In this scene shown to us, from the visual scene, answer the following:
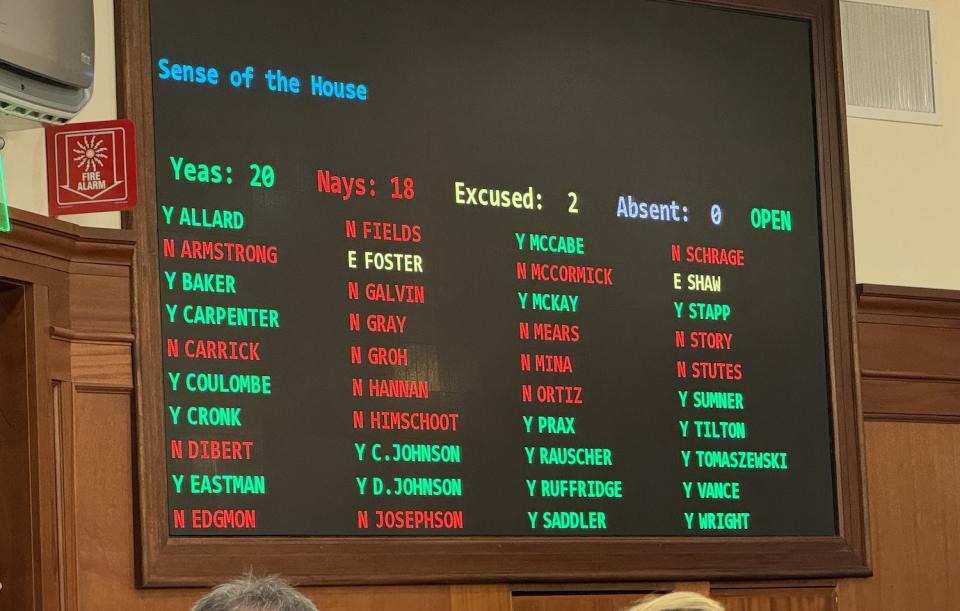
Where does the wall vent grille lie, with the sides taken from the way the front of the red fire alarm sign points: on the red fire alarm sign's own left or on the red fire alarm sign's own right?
on the red fire alarm sign's own left

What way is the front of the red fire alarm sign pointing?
toward the camera
